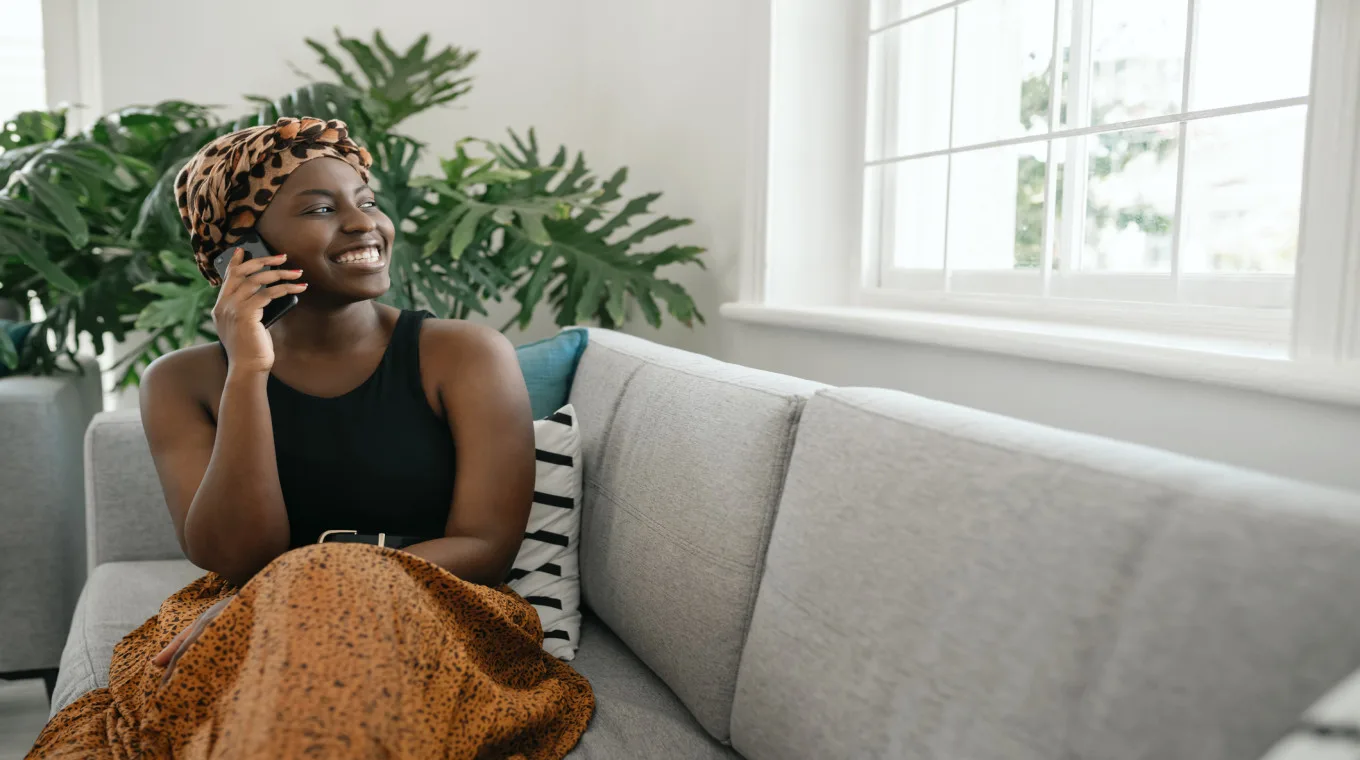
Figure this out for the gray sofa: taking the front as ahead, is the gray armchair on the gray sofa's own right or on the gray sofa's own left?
on the gray sofa's own right

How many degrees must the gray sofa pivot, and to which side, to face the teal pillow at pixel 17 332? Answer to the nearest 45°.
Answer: approximately 90° to its right

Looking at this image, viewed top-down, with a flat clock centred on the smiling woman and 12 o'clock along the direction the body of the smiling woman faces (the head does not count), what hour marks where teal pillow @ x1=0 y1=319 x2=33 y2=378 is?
The teal pillow is roughly at 5 o'clock from the smiling woman.

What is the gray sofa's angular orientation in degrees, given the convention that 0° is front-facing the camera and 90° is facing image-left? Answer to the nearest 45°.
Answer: approximately 45°

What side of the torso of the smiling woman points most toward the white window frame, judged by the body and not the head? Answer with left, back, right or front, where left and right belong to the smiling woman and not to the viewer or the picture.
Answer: left

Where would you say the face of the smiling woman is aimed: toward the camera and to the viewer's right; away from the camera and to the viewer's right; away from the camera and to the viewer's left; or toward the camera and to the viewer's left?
toward the camera and to the viewer's right

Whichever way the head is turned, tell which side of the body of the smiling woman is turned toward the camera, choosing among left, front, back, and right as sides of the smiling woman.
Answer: front

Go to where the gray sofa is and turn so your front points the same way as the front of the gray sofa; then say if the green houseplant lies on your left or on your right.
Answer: on your right

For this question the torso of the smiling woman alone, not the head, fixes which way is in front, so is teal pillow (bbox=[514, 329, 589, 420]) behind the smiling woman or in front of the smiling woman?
behind
